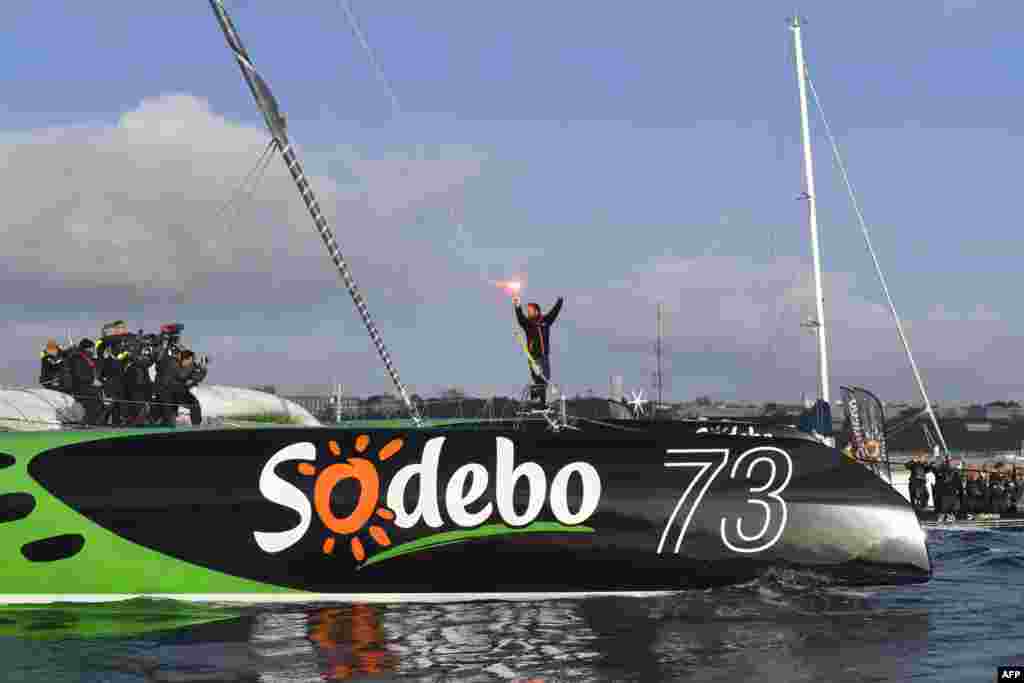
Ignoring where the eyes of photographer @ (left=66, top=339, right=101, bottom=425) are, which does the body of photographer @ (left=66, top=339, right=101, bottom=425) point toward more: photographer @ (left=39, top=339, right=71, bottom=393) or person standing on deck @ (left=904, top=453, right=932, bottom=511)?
the person standing on deck

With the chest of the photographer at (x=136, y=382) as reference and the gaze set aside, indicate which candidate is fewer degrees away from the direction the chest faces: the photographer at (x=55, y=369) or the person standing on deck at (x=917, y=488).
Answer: the person standing on deck

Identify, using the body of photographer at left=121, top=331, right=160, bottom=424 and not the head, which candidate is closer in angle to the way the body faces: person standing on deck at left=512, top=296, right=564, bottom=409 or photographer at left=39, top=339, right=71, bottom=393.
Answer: the person standing on deck

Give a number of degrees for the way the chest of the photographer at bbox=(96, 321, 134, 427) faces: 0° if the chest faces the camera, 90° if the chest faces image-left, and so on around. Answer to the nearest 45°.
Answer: approximately 270°

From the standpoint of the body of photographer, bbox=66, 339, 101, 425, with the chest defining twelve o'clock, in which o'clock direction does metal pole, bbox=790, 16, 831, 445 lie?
The metal pole is roughly at 11 o'clock from the photographer.

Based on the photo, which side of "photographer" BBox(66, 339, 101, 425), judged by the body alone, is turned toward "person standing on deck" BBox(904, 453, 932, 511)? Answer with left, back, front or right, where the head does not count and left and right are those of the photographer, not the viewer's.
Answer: front

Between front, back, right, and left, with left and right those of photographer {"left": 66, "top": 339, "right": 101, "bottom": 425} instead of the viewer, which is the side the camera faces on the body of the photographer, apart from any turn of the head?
right

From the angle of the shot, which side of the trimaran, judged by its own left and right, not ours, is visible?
right

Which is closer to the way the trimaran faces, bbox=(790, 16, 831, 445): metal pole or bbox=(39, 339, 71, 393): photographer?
the metal pole

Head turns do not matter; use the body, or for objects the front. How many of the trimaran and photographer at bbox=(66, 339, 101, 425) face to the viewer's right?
2

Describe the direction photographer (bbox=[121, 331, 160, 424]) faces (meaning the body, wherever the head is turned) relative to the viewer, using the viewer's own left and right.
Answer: facing to the right of the viewer

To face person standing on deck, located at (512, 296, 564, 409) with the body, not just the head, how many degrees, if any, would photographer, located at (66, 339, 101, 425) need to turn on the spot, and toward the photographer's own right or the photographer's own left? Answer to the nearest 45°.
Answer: approximately 45° to the photographer's own right

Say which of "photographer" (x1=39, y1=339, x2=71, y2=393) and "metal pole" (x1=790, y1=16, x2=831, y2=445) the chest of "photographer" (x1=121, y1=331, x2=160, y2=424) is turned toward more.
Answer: the metal pole
